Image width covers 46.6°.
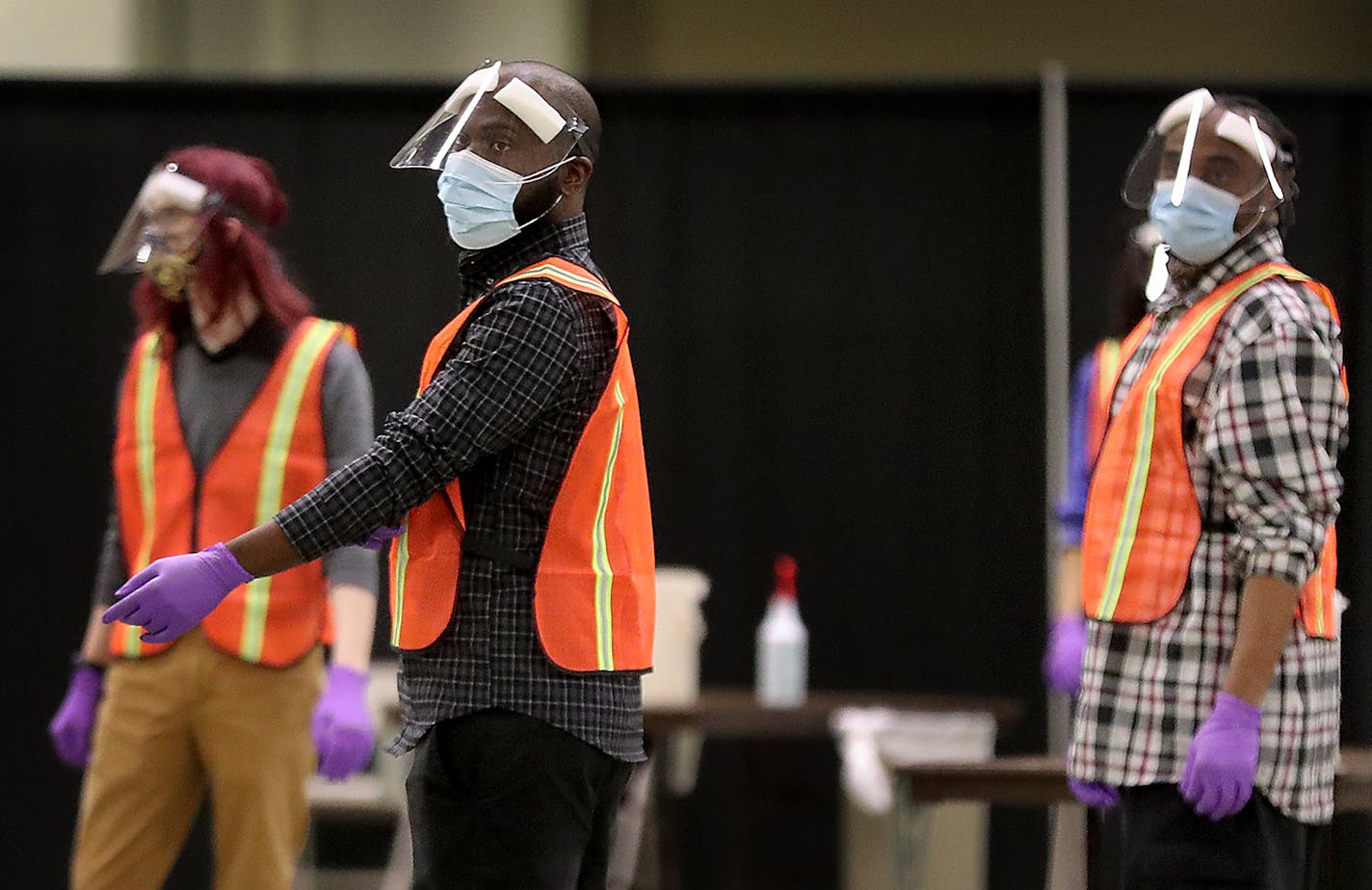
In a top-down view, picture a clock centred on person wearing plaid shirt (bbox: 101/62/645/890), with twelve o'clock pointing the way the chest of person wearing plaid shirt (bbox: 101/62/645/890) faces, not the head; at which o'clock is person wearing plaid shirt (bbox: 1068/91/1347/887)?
person wearing plaid shirt (bbox: 1068/91/1347/887) is roughly at 6 o'clock from person wearing plaid shirt (bbox: 101/62/645/890).

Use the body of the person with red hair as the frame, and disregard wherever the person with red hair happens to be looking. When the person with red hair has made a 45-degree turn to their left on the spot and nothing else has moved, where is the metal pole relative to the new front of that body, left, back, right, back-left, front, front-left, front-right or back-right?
back-left

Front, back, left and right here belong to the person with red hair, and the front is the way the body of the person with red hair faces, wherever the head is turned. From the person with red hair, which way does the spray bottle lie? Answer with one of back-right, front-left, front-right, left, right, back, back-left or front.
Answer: back

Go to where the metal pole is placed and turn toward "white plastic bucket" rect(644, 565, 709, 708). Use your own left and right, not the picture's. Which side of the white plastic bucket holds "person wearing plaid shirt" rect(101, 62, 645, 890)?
left

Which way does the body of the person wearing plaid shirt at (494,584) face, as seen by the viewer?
to the viewer's left

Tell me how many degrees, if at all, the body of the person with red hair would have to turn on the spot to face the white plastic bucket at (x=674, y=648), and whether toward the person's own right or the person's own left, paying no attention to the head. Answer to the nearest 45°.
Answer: approximately 180°

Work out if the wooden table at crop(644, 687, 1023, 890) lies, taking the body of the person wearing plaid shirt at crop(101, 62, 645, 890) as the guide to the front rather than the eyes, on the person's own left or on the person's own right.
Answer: on the person's own right

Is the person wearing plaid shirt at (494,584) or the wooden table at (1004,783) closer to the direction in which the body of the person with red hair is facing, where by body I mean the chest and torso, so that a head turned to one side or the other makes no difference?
the person wearing plaid shirt

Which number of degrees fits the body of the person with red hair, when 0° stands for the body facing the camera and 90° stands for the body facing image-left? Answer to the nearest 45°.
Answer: approximately 45°

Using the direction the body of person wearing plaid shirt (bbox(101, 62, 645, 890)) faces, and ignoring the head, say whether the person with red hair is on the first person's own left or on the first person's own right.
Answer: on the first person's own right
